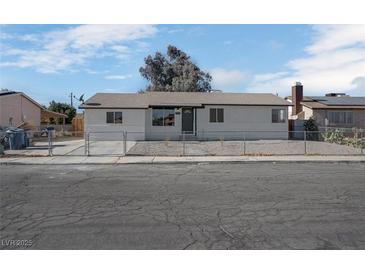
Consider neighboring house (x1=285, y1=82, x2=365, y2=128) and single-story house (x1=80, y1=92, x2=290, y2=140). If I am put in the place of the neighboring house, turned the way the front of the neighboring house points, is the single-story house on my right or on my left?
on my right

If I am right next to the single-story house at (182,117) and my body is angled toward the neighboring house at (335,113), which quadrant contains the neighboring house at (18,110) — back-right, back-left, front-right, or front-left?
back-left

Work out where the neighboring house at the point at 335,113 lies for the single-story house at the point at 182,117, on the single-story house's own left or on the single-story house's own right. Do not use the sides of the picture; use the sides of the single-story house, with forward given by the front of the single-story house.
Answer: on the single-story house's own left

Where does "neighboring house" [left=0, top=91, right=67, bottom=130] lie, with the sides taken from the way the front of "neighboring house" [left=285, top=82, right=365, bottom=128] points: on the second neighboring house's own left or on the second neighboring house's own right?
on the second neighboring house's own right

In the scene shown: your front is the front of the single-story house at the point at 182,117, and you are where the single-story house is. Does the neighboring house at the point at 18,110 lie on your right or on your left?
on your right

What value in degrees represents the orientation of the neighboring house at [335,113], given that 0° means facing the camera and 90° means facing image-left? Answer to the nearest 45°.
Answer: approximately 0°

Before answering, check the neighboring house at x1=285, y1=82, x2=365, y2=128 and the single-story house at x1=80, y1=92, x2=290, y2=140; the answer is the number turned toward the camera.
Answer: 2
